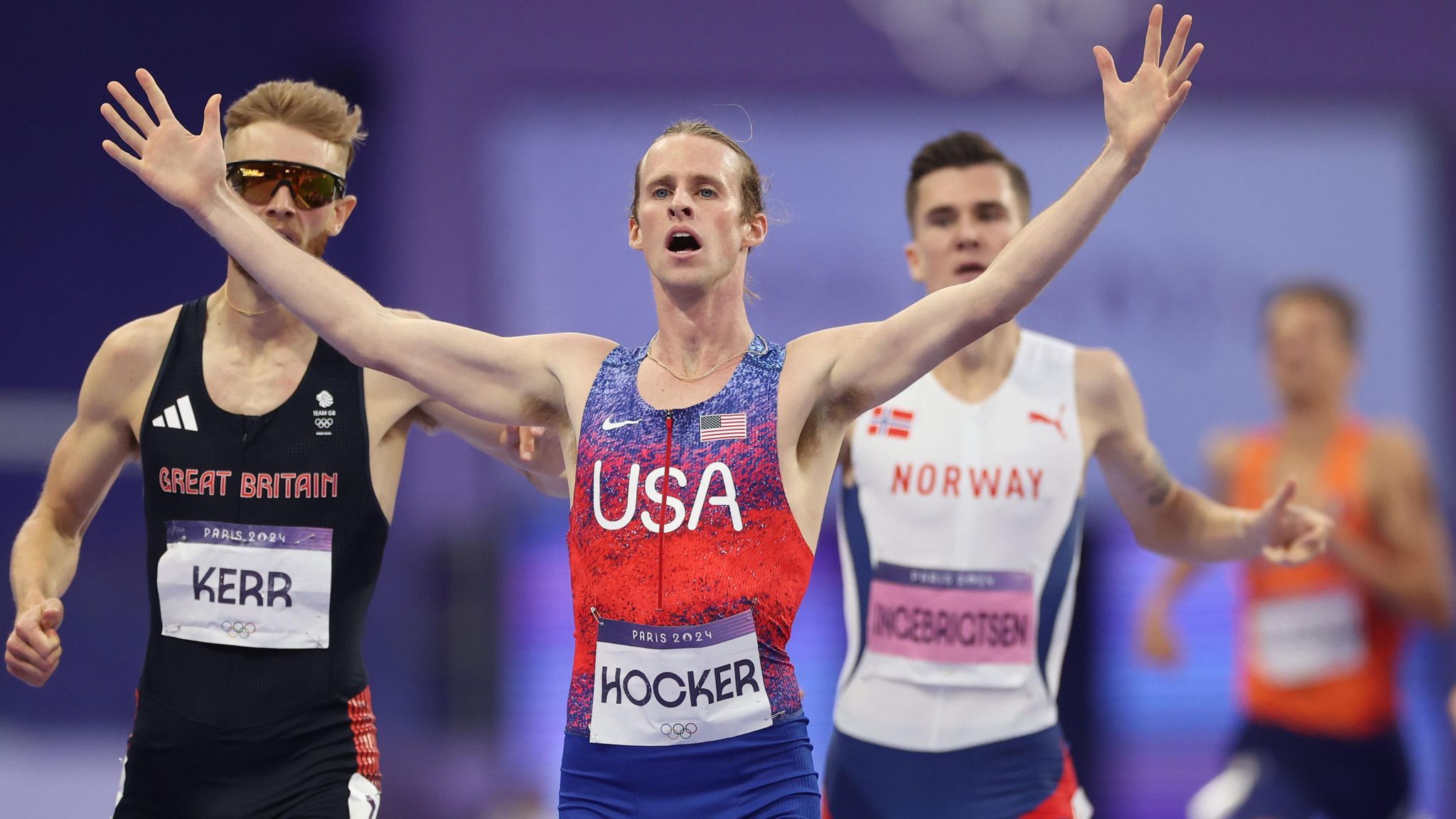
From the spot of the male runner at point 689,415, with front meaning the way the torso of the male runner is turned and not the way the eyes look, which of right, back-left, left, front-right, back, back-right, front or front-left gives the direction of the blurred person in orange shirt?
back-left

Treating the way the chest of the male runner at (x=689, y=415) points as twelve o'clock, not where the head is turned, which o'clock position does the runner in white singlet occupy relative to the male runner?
The runner in white singlet is roughly at 7 o'clock from the male runner.

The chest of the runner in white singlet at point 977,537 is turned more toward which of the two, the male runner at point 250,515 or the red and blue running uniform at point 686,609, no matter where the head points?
the red and blue running uniform

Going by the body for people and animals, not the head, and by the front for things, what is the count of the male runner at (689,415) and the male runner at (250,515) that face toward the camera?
2

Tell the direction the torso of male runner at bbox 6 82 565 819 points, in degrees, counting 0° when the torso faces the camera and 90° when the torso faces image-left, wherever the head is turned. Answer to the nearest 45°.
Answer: approximately 0°

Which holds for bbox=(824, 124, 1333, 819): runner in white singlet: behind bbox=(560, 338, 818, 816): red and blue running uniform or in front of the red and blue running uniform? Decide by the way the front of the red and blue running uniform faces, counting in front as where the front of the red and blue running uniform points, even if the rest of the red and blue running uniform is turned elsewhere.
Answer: behind

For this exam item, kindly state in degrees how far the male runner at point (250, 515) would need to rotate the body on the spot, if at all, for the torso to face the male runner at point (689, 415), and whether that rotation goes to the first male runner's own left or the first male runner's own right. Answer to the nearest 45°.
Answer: approximately 45° to the first male runner's own left

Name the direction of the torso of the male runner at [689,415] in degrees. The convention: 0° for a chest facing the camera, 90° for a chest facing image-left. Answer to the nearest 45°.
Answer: approximately 0°

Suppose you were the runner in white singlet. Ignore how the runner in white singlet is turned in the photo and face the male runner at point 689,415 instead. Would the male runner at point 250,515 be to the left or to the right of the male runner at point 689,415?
right

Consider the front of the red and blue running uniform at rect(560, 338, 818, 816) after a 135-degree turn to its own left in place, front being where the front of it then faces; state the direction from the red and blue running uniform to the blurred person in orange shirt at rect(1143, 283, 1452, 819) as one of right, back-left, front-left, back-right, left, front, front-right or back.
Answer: front

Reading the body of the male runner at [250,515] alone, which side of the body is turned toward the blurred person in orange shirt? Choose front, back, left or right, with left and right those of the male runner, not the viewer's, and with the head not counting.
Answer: back
